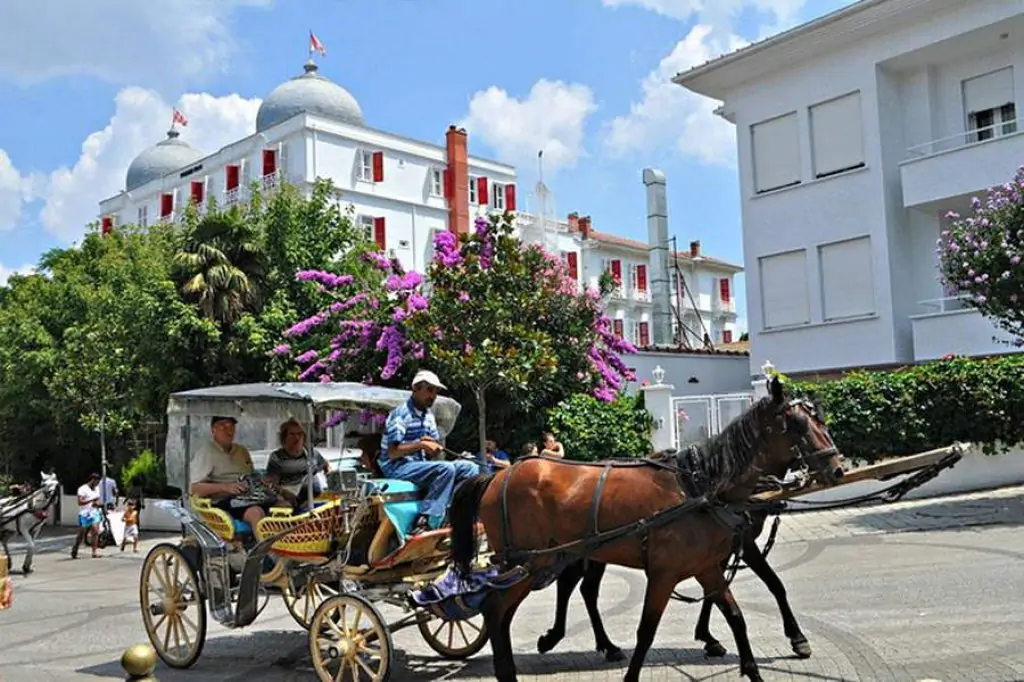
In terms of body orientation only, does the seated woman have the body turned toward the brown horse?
yes

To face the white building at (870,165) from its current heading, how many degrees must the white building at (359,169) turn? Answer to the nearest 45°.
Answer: approximately 90° to its left

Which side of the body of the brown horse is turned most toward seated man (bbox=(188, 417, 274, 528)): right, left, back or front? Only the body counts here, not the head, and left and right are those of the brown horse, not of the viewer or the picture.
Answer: back

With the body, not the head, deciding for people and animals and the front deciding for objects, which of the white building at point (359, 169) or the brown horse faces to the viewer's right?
the brown horse

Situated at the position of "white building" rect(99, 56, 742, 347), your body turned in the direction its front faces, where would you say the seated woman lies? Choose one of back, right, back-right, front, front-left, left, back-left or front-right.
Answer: front-left

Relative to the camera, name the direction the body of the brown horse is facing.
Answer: to the viewer's right

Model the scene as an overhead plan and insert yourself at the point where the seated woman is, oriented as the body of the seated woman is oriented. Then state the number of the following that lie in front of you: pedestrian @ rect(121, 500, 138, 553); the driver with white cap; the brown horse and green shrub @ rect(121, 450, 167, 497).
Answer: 2
